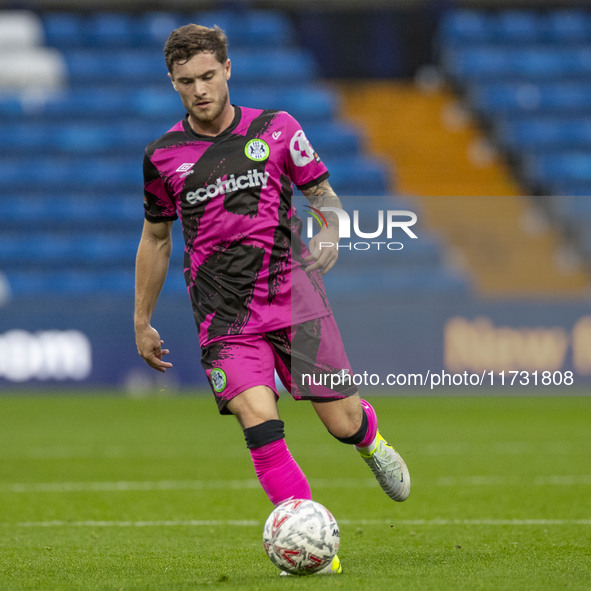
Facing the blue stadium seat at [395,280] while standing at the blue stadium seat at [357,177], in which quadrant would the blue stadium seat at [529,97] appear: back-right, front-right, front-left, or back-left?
back-left

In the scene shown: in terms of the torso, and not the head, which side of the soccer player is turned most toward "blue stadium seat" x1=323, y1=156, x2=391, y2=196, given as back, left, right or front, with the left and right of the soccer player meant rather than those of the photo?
back

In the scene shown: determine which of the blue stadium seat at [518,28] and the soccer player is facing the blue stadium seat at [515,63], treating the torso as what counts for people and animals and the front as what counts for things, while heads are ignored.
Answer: the blue stadium seat at [518,28]

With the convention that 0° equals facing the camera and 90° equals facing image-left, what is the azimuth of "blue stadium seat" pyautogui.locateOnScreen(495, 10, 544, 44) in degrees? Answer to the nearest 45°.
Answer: approximately 0°

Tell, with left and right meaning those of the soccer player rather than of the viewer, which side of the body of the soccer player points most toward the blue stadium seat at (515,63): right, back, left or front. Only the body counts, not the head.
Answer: back

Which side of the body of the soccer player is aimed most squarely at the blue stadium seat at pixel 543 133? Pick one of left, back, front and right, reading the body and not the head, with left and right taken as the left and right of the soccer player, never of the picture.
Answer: back

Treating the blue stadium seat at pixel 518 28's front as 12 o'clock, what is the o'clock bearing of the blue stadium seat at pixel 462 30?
the blue stadium seat at pixel 462 30 is roughly at 2 o'clock from the blue stadium seat at pixel 518 28.

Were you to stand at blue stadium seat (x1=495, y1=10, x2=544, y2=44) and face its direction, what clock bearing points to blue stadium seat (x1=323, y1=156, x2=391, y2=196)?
blue stadium seat (x1=323, y1=156, x2=391, y2=196) is roughly at 1 o'clock from blue stadium seat (x1=495, y1=10, x2=544, y2=44).

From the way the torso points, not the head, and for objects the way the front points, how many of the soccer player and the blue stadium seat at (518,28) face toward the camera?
2
